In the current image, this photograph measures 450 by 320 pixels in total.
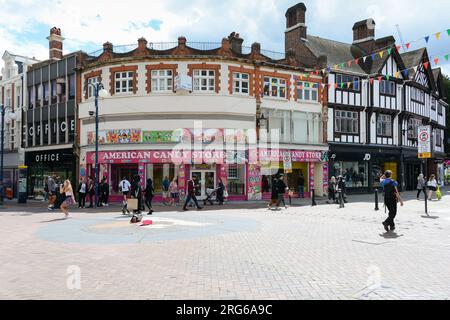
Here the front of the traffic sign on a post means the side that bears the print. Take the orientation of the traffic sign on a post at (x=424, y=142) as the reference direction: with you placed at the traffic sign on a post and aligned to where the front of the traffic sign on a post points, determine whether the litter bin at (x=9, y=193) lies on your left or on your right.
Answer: on your right

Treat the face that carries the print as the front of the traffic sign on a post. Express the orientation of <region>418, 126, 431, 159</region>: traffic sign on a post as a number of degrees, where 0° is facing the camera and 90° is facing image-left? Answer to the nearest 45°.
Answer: approximately 0°

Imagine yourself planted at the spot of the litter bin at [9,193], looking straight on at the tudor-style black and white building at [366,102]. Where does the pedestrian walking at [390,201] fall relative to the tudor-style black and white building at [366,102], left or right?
right

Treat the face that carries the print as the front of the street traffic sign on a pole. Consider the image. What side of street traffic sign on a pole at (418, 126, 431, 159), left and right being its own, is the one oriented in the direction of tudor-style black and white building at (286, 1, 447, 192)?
back

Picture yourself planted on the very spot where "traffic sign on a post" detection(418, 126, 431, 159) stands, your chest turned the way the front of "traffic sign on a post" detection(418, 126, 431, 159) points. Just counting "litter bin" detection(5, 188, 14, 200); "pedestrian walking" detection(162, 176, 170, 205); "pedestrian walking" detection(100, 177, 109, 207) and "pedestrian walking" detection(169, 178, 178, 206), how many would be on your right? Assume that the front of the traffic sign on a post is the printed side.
4

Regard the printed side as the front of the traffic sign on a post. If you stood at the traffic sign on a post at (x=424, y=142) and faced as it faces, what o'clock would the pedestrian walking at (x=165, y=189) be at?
The pedestrian walking is roughly at 3 o'clock from the traffic sign on a post.

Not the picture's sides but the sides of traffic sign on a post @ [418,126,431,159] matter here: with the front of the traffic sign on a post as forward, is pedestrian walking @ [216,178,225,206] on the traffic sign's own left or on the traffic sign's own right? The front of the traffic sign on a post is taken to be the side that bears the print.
on the traffic sign's own right
